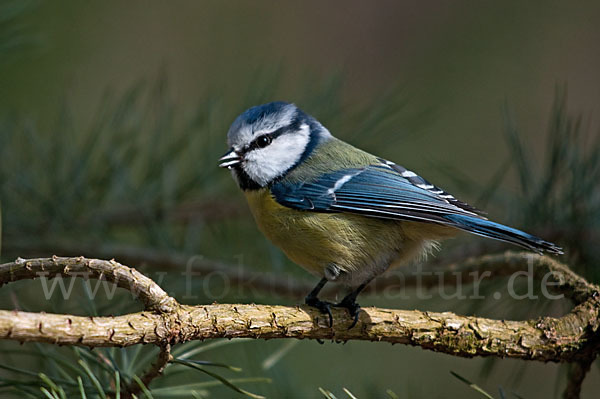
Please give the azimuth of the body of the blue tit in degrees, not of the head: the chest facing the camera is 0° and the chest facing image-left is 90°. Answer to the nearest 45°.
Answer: approximately 90°
